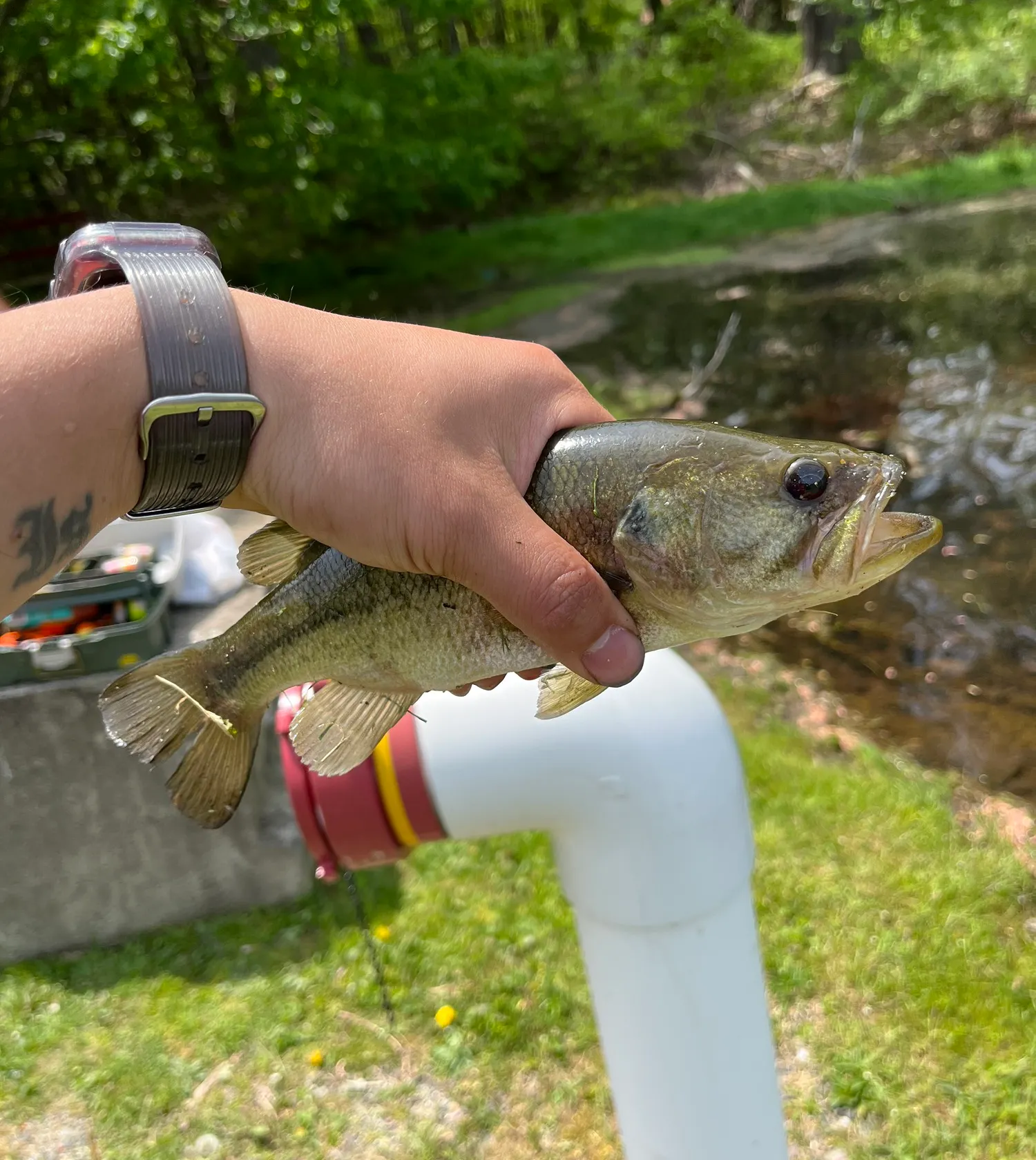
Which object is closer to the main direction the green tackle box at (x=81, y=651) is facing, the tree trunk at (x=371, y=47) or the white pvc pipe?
the white pvc pipe

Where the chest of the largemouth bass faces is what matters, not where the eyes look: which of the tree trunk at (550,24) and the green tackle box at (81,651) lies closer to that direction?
the tree trunk

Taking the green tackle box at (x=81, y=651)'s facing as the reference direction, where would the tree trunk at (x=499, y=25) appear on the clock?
The tree trunk is roughly at 7 o'clock from the green tackle box.

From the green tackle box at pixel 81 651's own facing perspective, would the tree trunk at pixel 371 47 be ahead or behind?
behind

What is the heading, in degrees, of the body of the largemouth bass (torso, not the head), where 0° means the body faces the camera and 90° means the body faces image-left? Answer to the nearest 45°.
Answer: approximately 270°

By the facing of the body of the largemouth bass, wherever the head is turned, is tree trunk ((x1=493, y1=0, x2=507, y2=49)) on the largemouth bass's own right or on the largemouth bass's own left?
on the largemouth bass's own left

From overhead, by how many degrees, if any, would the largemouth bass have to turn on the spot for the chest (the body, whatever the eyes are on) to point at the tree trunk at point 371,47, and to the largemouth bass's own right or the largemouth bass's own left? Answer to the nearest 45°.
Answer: approximately 90° to the largemouth bass's own left

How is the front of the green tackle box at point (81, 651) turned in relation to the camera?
facing the viewer

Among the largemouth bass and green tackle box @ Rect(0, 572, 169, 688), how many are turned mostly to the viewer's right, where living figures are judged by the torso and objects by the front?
1

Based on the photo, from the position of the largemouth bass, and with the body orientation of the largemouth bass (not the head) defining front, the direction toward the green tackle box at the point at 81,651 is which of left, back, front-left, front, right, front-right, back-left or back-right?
back-left
